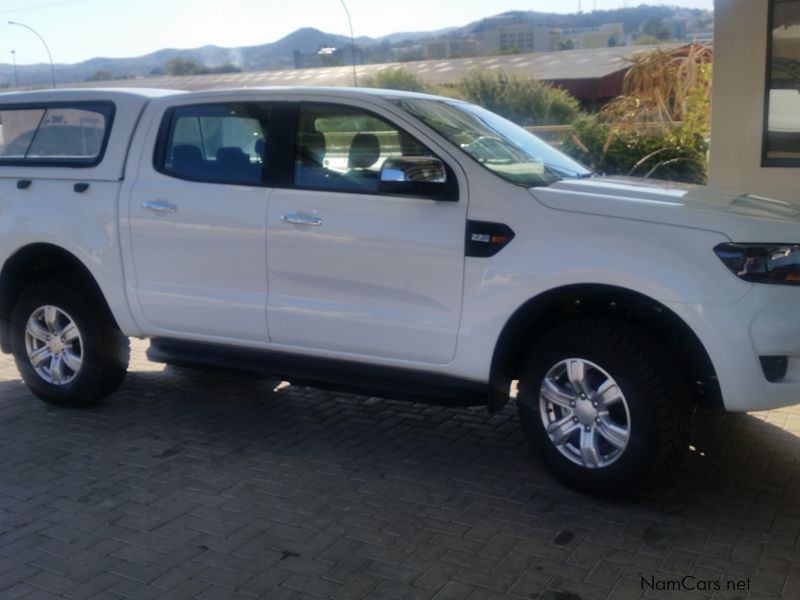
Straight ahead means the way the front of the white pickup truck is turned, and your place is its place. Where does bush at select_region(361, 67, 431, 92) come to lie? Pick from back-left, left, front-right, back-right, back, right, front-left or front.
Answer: back-left

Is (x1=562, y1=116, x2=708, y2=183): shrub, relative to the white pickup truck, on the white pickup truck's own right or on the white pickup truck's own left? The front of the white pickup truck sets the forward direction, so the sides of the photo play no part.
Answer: on the white pickup truck's own left

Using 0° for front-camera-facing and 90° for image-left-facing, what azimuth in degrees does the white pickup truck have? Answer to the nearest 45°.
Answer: approximately 315°

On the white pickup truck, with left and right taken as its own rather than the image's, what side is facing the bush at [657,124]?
left

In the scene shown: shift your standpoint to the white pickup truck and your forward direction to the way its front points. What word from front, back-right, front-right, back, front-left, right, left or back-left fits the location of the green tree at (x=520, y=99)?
back-left
